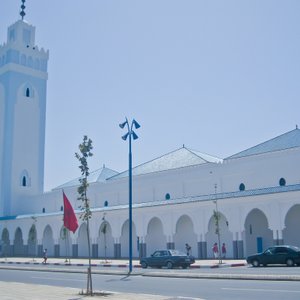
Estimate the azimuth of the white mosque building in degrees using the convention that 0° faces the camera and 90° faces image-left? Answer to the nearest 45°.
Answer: approximately 45°

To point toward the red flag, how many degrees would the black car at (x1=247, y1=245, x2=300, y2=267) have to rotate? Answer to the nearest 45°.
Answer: approximately 45° to its left

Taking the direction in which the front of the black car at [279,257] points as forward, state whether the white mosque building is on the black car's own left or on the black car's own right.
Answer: on the black car's own right

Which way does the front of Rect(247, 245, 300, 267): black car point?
to the viewer's left
